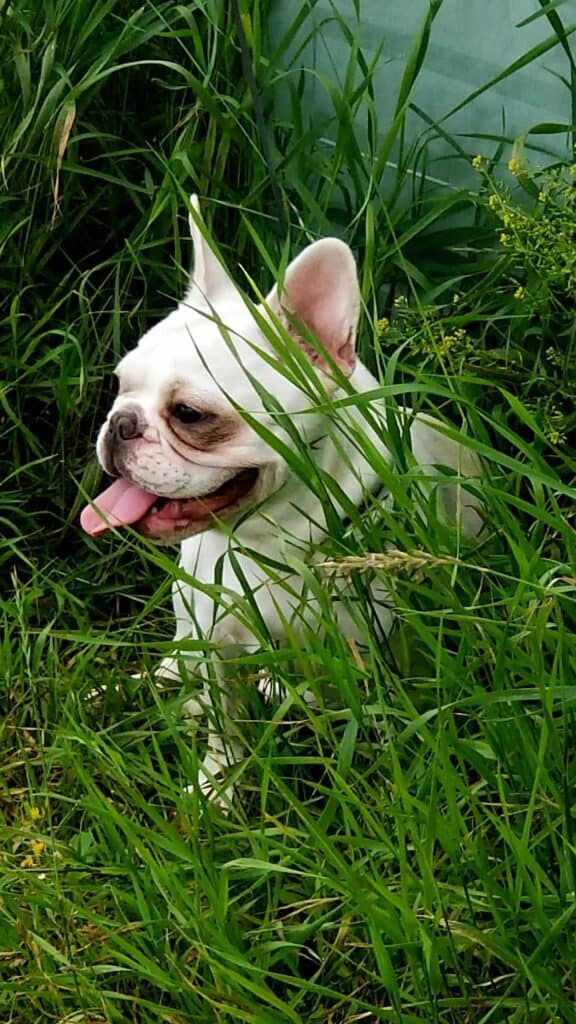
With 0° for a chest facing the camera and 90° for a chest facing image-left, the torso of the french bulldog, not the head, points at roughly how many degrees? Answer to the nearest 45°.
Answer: approximately 45°
